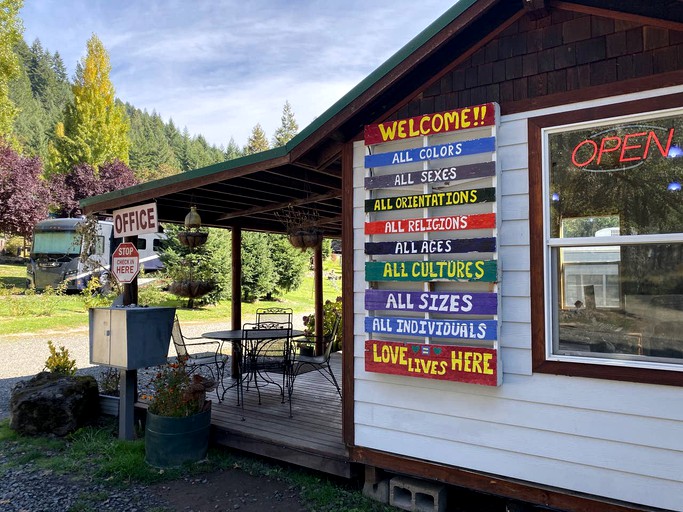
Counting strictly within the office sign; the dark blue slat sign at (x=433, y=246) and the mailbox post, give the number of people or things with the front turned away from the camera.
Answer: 0

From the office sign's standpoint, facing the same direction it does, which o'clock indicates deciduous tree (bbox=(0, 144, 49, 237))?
The deciduous tree is roughly at 4 o'clock from the office sign.

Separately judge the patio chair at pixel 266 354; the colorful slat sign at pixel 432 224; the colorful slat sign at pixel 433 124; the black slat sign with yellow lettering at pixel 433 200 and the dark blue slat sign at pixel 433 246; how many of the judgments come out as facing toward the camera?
4

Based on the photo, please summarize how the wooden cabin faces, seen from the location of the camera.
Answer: facing the viewer and to the left of the viewer

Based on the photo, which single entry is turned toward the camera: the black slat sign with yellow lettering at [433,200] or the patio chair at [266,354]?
the black slat sign with yellow lettering

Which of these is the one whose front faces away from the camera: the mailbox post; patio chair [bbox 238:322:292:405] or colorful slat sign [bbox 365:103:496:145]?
the patio chair

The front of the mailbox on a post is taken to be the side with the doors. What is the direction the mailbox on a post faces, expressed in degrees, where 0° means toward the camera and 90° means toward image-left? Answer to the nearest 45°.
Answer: approximately 45°

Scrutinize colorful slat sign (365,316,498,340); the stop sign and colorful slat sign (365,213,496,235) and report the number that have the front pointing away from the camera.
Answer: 0

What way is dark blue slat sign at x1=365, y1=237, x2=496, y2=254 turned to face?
toward the camera

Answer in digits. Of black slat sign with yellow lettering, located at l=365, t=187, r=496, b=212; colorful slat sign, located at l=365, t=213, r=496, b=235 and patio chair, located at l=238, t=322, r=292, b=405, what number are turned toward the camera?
2

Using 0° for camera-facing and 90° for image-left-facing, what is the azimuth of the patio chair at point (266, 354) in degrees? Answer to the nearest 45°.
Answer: approximately 180°

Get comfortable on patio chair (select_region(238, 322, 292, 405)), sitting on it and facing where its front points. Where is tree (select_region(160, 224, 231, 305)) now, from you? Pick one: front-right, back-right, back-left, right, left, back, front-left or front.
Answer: front

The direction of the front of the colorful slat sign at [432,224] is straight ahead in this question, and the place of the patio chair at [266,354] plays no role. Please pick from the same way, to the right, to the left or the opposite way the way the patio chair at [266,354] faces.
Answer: the opposite way

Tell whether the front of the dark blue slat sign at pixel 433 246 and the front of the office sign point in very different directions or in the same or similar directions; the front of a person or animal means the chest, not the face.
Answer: same or similar directions

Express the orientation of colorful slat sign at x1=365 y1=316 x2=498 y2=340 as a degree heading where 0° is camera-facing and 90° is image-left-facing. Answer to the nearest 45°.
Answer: approximately 45°

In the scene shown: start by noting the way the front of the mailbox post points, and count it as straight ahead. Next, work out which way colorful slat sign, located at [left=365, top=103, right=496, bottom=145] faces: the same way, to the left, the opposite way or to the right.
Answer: the same way
